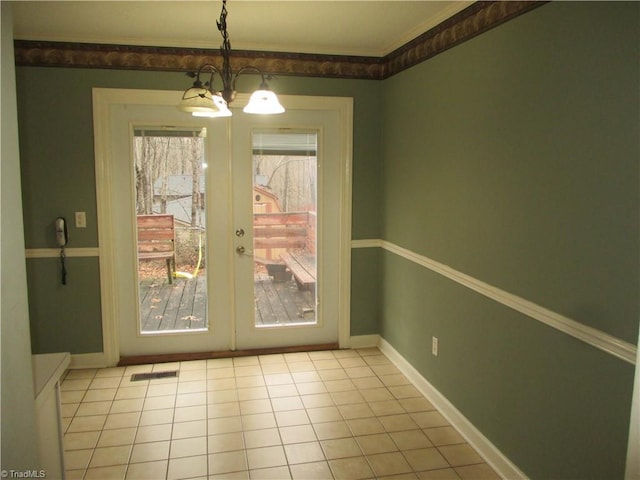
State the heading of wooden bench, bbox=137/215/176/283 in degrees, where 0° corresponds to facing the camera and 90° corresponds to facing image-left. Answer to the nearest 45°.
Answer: approximately 0°

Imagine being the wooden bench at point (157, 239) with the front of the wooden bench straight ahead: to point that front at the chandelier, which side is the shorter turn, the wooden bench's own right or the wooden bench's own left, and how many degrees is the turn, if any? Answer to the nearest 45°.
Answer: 0° — it already faces it

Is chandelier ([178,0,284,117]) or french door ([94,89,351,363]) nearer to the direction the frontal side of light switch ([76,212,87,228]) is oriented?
the chandelier

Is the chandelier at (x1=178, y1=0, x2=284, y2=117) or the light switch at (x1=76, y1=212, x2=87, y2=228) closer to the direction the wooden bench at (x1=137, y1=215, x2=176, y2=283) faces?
the chandelier
